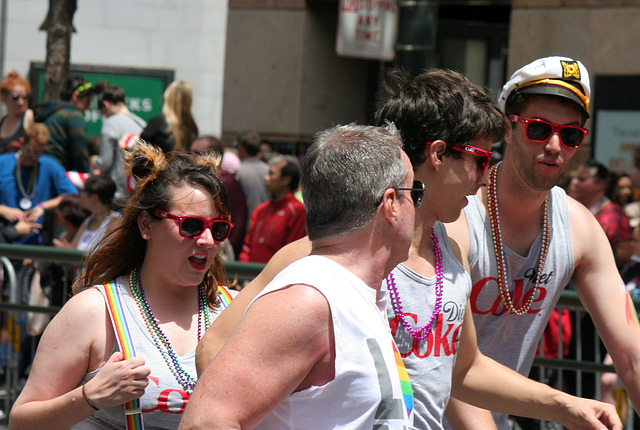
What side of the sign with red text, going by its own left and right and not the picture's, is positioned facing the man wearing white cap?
front

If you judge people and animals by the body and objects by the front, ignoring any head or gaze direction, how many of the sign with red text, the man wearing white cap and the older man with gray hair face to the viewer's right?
1

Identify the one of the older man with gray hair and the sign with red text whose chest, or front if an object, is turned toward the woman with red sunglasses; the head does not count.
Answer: the sign with red text

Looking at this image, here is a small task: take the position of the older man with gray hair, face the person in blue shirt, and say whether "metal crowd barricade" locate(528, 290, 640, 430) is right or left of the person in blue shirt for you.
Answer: right

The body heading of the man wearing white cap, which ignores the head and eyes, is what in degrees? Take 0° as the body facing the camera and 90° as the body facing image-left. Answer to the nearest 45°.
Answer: approximately 0°

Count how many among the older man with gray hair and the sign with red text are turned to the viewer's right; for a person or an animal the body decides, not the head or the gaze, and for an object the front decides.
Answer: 1

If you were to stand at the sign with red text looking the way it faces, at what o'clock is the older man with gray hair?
The older man with gray hair is roughly at 12 o'clock from the sign with red text.

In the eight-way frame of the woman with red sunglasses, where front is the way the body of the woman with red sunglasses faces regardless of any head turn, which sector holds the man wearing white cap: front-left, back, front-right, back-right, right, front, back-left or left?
front-left

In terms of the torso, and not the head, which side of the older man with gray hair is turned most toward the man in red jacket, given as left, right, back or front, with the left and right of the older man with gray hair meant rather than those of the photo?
left

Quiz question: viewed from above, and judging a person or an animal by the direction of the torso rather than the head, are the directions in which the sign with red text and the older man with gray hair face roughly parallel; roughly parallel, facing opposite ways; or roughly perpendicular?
roughly perpendicular
